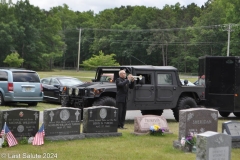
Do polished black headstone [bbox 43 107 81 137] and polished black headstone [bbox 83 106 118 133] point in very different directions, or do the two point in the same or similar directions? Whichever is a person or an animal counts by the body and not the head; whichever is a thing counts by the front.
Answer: same or similar directions

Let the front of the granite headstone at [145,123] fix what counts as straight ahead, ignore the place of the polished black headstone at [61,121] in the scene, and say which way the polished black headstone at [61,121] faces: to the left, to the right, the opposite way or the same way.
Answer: the same way

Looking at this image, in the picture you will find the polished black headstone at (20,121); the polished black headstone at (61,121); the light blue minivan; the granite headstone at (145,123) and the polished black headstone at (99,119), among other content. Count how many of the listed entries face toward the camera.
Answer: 4

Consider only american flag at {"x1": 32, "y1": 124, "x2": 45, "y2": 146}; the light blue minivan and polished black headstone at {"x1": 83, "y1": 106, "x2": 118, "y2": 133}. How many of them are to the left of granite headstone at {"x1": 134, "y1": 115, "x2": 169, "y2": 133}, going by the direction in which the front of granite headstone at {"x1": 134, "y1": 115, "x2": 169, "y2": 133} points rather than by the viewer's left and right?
0

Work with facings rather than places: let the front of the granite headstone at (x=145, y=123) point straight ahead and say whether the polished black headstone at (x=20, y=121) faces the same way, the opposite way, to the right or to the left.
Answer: the same way

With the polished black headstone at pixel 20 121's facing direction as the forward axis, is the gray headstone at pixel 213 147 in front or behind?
in front

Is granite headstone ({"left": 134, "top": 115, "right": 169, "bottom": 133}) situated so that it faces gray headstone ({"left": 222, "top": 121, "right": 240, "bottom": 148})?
no

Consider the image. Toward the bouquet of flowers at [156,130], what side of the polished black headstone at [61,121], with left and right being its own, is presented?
left

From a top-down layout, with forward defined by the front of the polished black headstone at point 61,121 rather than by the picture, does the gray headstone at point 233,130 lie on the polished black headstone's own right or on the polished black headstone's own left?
on the polished black headstone's own left

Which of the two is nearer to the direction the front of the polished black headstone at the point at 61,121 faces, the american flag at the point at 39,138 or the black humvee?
the american flag

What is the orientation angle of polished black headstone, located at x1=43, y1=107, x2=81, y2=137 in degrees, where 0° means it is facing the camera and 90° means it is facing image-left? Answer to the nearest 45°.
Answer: approximately 0°

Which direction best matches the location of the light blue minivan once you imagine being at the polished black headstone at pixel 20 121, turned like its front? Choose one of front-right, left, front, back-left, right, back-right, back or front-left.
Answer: back

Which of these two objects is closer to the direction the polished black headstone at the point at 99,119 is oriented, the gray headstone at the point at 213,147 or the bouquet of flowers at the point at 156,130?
the gray headstone

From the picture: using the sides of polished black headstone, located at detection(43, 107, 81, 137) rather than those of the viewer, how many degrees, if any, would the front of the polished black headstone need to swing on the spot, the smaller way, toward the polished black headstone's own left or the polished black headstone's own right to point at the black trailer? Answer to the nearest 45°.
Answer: approximately 135° to the polished black headstone's own left

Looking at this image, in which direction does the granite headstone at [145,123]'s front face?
toward the camera

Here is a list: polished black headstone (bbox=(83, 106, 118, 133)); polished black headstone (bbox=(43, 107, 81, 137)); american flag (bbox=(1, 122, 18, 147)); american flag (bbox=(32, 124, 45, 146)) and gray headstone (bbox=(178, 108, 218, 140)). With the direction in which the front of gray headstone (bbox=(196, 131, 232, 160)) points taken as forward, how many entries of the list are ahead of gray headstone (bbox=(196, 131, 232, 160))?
0

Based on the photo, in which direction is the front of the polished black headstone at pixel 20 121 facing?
toward the camera

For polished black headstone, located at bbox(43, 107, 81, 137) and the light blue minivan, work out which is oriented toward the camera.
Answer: the polished black headstone

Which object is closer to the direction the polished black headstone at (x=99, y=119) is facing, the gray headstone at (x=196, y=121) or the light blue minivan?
the gray headstone

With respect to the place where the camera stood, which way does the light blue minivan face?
facing away from the viewer and to the left of the viewer
